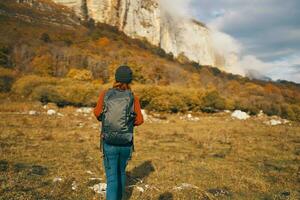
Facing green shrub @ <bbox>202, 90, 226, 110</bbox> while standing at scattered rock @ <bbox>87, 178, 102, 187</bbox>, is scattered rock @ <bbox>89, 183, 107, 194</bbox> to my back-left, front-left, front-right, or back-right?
back-right

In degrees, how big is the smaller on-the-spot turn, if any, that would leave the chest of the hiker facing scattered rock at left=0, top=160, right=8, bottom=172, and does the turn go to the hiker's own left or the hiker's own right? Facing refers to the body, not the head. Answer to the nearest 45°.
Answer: approximately 45° to the hiker's own left

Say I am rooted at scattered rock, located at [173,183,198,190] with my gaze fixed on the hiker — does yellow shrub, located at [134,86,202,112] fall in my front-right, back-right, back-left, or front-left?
back-right

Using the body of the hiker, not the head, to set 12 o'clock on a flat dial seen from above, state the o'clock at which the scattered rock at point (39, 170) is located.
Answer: The scattered rock is roughly at 11 o'clock from the hiker.

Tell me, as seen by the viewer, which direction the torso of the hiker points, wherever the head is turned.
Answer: away from the camera

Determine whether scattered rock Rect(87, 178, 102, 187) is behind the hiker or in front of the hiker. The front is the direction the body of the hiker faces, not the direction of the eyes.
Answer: in front

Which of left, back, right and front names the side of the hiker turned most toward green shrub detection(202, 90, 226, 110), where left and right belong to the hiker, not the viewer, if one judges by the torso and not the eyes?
front

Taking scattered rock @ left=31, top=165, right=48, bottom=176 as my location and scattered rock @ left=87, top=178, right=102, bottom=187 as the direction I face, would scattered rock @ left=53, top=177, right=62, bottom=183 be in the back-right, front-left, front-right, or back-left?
front-right

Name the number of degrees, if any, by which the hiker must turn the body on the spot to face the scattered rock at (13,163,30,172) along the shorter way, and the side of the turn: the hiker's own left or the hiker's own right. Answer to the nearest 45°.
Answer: approximately 45° to the hiker's own left
